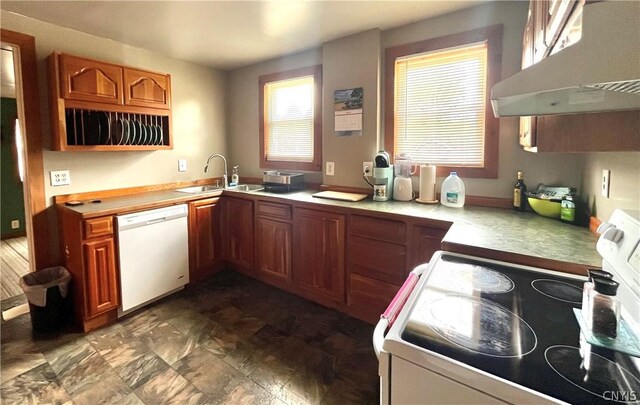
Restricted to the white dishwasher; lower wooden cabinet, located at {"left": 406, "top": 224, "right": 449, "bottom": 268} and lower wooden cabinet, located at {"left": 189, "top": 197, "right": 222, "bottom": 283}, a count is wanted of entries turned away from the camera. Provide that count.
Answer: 0

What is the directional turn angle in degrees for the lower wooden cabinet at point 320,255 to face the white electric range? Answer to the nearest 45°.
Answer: approximately 45° to its left

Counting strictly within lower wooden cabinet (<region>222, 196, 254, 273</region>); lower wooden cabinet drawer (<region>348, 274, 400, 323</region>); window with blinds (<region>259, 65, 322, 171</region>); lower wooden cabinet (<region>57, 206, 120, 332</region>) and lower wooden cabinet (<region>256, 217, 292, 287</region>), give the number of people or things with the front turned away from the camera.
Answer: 0

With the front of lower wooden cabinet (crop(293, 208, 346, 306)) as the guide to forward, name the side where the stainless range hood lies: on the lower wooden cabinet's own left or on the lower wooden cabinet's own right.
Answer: on the lower wooden cabinet's own left

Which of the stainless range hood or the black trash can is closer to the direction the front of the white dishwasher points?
the stainless range hood

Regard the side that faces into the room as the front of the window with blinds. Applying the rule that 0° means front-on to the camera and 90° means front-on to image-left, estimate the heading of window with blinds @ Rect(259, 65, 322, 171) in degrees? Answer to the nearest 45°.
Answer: approximately 45°

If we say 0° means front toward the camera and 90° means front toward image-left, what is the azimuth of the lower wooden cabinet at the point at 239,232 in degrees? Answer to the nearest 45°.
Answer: approximately 45°

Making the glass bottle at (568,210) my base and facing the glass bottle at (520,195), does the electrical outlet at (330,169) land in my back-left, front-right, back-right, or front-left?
front-left

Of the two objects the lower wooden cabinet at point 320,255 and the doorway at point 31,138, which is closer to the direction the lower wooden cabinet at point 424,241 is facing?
the doorway

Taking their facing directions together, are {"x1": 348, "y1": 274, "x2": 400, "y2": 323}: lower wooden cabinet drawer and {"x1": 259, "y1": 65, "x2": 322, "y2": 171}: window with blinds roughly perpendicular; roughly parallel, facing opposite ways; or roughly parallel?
roughly parallel

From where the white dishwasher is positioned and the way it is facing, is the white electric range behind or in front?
in front

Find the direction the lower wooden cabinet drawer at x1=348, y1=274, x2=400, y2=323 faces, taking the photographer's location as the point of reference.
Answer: facing the viewer and to the left of the viewer
